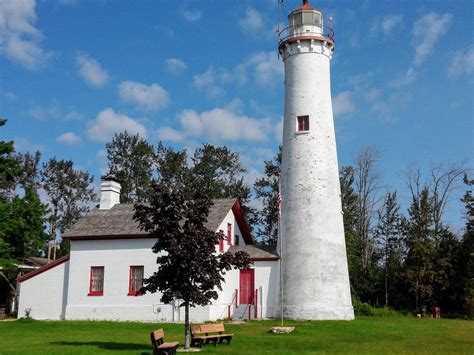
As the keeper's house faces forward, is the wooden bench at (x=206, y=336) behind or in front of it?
in front

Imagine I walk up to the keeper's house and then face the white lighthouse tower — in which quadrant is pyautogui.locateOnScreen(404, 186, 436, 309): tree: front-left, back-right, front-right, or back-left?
front-left

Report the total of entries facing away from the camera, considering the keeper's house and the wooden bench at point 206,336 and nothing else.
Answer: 0

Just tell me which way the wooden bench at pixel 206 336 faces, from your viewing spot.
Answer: facing the viewer and to the right of the viewer

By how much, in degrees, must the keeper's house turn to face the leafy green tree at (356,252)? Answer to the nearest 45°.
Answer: approximately 135° to its left

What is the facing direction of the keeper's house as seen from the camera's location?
facing the viewer

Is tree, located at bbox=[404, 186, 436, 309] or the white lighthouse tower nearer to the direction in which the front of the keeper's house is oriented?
the white lighthouse tower

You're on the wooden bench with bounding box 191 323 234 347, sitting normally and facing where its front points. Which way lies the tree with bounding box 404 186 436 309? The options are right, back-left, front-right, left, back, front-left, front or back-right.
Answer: left

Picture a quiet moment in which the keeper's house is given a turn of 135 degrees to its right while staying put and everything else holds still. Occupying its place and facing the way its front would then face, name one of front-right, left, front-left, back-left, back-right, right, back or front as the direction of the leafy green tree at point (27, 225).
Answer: front
